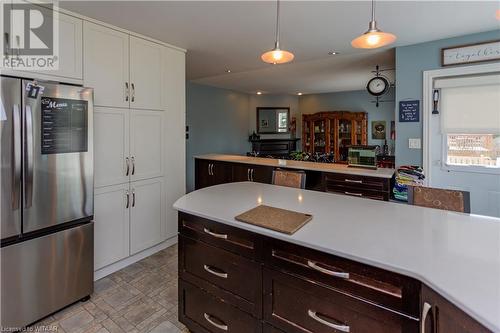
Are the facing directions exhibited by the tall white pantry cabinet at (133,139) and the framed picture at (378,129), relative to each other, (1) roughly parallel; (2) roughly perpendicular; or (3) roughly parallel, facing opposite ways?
roughly perpendicular

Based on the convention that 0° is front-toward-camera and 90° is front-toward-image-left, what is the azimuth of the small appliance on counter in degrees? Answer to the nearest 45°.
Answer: approximately 0°

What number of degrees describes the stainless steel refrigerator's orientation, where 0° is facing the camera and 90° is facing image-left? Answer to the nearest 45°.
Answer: approximately 315°

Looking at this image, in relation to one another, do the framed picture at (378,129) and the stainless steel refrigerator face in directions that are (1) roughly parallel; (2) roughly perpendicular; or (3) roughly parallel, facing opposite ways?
roughly perpendicular

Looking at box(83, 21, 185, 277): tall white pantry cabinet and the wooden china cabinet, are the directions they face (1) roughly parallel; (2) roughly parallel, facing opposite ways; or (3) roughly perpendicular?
roughly perpendicular

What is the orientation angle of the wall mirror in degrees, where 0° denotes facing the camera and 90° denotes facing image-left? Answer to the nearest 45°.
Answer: approximately 0°

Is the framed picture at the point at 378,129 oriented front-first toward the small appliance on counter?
yes

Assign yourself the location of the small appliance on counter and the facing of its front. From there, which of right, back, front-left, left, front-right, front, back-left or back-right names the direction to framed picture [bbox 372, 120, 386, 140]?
back

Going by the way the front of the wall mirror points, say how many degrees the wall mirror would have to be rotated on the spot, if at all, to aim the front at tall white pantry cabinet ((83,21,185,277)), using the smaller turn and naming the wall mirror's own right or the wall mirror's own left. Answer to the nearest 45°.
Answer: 0° — it already faces it
